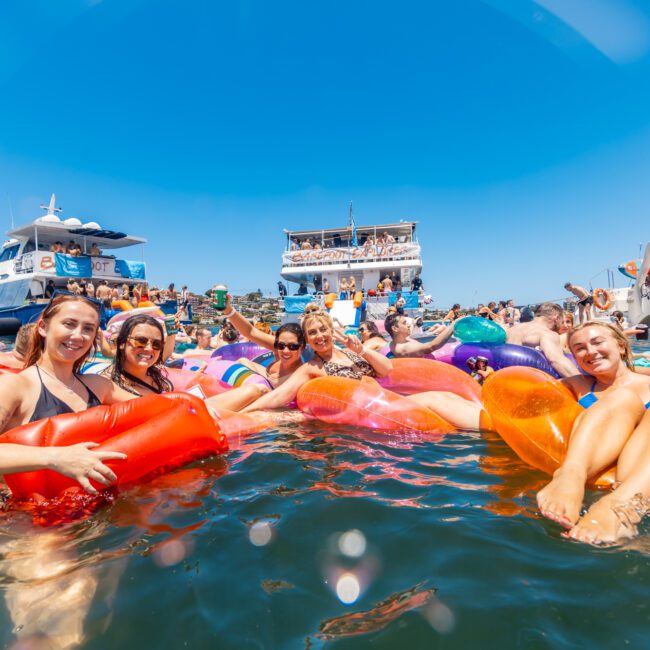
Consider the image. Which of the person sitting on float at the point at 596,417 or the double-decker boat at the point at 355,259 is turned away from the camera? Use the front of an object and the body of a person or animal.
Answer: the double-decker boat

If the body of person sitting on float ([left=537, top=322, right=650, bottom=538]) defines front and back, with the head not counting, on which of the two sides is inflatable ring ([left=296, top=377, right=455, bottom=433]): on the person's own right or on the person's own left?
on the person's own right

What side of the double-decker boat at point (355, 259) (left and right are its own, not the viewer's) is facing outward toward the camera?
back

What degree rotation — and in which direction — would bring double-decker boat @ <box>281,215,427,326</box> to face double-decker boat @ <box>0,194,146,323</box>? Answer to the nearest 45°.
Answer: approximately 90° to its left
